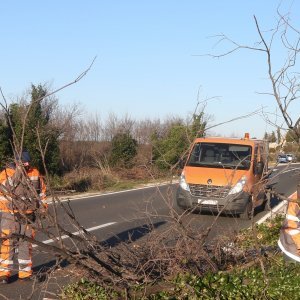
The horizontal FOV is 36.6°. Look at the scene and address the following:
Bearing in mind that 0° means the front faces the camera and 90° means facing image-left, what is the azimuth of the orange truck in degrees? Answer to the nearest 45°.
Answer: approximately 45°

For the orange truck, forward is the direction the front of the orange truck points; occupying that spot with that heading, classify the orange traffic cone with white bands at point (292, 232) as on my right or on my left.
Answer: on my left
